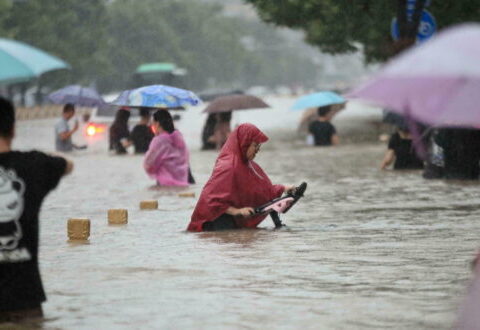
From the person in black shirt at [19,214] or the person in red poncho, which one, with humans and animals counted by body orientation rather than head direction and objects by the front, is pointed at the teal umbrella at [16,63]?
the person in black shirt

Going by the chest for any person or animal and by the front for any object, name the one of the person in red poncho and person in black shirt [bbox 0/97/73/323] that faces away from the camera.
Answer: the person in black shirt

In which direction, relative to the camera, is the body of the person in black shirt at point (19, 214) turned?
away from the camera

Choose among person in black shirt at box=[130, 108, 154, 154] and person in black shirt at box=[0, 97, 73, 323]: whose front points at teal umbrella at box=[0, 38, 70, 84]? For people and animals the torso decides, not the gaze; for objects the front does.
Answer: person in black shirt at box=[0, 97, 73, 323]
